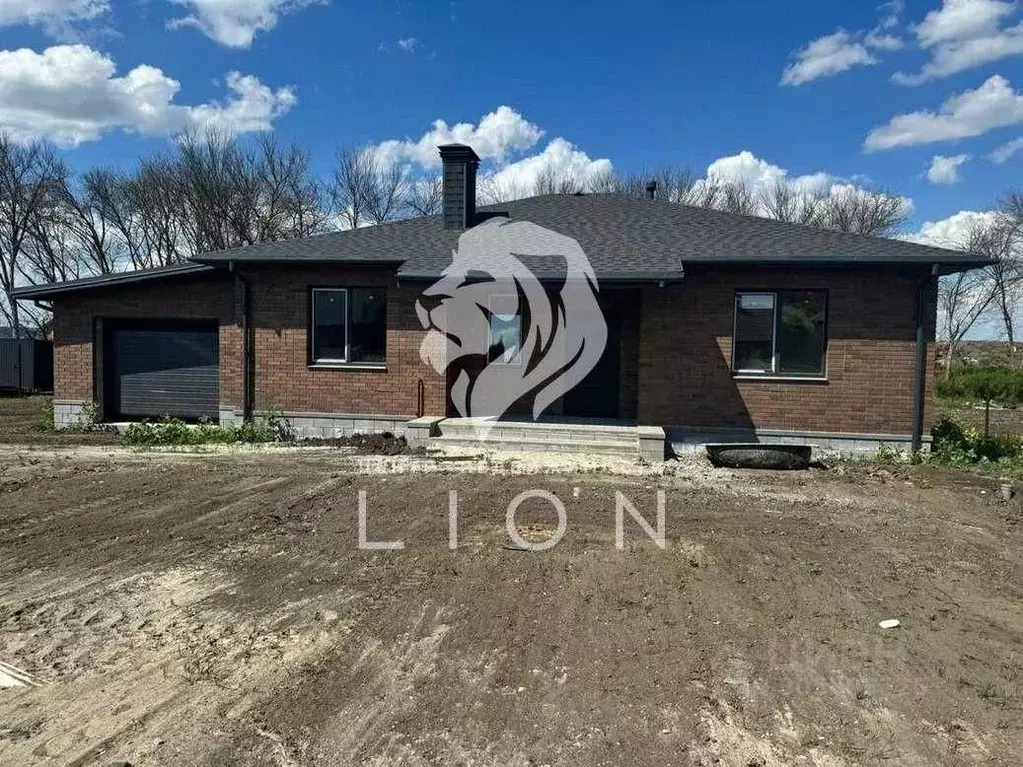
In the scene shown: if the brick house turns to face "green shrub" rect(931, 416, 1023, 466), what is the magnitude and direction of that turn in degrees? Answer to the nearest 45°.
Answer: approximately 90° to its left

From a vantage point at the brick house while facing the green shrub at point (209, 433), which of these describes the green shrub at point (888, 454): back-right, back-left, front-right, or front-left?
back-left

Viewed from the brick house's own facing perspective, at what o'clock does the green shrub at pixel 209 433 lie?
The green shrub is roughly at 3 o'clock from the brick house.

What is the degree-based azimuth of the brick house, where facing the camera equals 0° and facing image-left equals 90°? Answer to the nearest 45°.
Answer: approximately 0°
